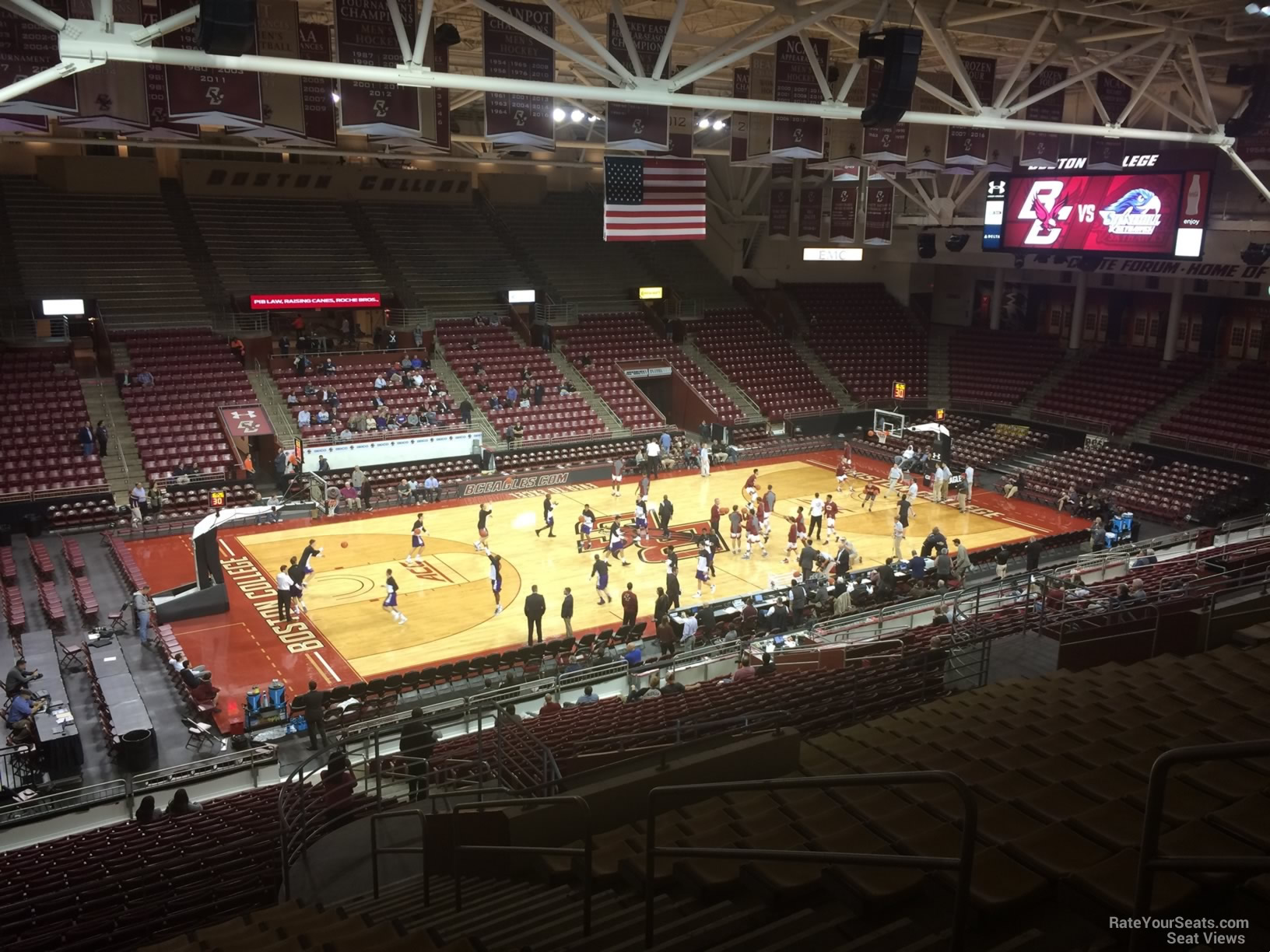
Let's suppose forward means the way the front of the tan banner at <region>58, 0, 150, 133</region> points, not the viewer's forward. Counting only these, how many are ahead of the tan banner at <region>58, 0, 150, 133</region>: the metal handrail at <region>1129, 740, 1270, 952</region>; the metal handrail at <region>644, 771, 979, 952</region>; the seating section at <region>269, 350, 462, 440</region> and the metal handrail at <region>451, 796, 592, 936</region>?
3

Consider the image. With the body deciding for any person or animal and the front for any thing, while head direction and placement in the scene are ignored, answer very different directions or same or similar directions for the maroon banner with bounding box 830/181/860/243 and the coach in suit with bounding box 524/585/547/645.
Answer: very different directions

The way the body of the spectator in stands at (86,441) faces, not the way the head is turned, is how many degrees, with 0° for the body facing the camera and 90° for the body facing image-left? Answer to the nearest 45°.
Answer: approximately 315°

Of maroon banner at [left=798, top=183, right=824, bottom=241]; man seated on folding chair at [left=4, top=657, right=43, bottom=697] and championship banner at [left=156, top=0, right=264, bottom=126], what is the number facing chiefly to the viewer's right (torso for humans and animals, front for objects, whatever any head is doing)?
1

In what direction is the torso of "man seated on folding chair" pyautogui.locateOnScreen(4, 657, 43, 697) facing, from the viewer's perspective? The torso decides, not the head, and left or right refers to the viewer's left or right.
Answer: facing to the right of the viewer

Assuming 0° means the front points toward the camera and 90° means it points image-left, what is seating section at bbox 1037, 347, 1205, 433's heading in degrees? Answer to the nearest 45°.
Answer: approximately 45°

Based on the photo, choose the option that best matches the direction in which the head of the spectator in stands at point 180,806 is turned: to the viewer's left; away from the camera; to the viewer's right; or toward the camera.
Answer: away from the camera

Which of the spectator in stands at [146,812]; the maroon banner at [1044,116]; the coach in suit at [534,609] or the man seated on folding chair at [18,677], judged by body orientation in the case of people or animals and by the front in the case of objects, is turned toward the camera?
the maroon banner

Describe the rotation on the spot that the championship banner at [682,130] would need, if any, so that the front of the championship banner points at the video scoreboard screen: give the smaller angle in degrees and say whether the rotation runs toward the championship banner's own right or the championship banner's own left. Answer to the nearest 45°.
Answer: approximately 90° to the championship banner's own left

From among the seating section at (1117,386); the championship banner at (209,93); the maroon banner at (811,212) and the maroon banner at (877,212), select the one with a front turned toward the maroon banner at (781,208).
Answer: the seating section

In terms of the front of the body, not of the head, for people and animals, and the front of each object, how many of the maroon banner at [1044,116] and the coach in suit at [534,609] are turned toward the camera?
1

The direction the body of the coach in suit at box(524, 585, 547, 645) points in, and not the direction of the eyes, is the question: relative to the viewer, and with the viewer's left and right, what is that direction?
facing away from the viewer

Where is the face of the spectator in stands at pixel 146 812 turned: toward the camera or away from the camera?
away from the camera

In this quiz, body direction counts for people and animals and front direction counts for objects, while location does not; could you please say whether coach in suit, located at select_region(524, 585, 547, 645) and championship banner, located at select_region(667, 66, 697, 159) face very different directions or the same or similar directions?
very different directions
